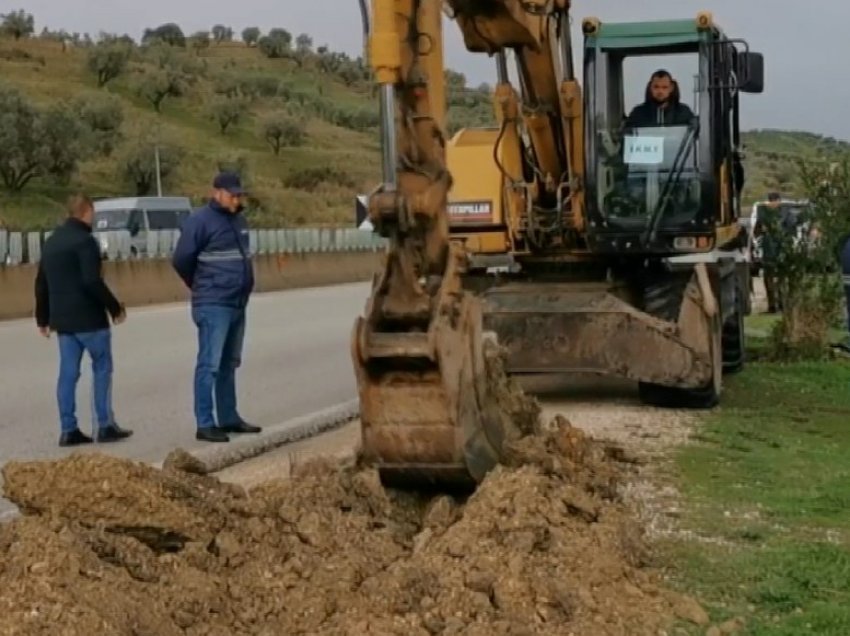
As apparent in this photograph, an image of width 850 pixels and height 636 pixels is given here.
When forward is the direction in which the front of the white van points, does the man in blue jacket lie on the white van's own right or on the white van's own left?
on the white van's own left

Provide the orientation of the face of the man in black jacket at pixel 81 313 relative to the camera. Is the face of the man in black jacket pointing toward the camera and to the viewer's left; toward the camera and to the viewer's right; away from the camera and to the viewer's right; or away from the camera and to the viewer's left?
away from the camera and to the viewer's right

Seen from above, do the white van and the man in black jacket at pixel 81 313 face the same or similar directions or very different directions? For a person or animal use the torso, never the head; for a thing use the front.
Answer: very different directions

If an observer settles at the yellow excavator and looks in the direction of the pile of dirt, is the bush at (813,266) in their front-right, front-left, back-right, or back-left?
back-left

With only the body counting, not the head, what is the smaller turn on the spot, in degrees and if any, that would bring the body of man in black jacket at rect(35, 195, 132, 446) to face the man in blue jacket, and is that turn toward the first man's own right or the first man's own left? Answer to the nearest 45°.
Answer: approximately 90° to the first man's own right

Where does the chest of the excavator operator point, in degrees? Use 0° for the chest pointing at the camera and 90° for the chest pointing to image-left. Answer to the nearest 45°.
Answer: approximately 0°

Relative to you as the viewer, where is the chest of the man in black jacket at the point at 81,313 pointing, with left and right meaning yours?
facing away from the viewer and to the right of the viewer

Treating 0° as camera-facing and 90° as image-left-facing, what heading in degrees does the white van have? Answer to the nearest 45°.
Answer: approximately 45°
